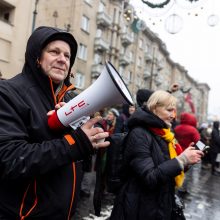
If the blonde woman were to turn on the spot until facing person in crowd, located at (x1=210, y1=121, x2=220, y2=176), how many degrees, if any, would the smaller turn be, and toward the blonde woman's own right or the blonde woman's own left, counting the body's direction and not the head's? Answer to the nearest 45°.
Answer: approximately 90° to the blonde woman's own left

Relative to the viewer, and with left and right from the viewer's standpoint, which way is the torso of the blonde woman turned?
facing to the right of the viewer

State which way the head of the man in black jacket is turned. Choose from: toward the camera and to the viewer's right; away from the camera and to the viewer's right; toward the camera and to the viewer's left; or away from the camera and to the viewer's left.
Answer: toward the camera and to the viewer's right

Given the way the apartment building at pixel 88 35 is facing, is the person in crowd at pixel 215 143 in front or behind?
in front

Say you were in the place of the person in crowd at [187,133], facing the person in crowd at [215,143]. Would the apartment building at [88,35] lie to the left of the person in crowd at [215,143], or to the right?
left

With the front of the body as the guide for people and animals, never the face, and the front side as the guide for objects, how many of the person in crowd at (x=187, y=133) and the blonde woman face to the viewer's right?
1

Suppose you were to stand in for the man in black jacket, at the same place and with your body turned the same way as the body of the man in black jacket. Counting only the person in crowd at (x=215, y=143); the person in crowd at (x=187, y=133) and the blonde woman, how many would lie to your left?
3

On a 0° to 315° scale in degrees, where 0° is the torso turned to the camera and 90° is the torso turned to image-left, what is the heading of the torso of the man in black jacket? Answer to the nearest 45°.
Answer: approximately 315°
